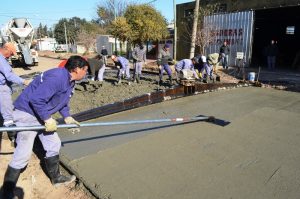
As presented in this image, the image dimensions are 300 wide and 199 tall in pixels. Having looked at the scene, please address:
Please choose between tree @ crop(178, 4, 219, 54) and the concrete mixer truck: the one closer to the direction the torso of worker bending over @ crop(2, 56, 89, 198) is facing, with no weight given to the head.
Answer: the tree

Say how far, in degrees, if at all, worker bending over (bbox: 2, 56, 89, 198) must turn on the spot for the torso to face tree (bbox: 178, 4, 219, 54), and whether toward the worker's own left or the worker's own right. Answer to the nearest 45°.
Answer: approximately 45° to the worker's own left

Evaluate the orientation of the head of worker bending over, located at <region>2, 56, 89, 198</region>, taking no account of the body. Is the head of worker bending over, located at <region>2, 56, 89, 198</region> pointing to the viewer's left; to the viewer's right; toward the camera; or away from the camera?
to the viewer's right

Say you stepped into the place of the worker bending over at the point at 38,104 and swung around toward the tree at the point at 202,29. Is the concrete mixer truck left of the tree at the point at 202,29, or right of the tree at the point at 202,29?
left

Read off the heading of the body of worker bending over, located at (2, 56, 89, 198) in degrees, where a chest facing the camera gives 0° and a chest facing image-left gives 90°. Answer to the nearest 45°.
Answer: approximately 270°

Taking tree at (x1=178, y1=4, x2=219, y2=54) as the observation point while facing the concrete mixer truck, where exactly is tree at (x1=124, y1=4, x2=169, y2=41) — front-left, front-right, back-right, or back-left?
front-right

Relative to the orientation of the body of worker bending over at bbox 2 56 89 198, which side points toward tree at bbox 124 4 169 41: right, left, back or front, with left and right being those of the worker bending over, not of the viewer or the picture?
left

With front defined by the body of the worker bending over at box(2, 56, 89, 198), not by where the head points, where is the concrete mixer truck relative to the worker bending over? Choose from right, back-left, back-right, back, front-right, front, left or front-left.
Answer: left

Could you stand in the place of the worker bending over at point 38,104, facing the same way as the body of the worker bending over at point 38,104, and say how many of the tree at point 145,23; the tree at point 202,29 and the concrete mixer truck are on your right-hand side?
0

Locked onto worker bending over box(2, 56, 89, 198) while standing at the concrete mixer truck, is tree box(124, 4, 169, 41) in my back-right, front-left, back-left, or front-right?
back-left

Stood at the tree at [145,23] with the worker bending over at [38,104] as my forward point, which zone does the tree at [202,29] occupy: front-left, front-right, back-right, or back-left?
front-left
